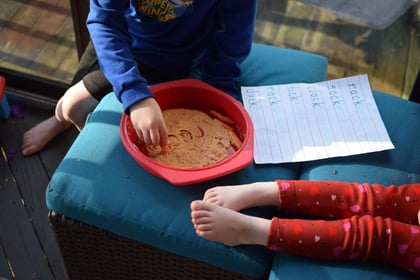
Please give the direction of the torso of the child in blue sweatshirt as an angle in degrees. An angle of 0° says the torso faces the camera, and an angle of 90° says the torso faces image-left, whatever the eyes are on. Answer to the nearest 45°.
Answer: approximately 0°
